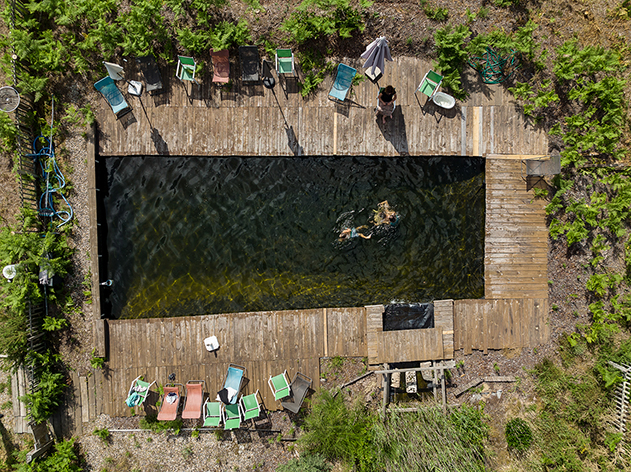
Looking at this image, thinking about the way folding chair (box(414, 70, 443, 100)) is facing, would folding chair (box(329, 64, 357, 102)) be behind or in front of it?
in front

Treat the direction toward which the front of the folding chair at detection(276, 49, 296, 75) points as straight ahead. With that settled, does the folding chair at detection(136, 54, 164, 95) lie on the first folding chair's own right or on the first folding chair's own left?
on the first folding chair's own right

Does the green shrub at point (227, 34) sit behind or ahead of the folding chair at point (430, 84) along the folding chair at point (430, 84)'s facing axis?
ahead

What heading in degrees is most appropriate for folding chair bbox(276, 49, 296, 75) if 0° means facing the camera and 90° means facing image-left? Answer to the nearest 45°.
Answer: approximately 0°

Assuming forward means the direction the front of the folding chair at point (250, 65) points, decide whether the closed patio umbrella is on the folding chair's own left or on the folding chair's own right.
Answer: on the folding chair's own left

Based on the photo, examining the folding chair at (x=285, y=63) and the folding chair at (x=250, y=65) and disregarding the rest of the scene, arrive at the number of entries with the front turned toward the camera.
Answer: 2

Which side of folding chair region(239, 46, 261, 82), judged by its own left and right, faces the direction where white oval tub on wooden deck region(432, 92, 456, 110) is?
left

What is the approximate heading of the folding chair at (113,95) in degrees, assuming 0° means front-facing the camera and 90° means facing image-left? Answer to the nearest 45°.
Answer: approximately 315°

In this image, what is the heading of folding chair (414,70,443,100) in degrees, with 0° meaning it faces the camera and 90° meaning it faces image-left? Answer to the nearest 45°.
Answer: approximately 45°

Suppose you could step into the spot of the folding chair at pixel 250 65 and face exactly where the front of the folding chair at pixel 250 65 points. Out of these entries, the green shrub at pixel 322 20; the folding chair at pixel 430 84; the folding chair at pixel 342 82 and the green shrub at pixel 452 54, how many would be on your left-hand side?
4

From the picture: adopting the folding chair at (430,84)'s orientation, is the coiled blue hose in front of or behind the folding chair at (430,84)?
in front
